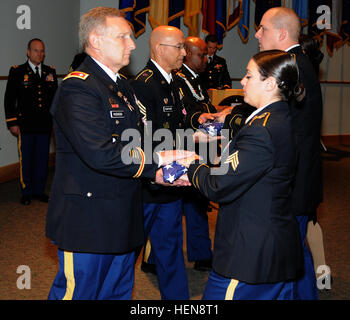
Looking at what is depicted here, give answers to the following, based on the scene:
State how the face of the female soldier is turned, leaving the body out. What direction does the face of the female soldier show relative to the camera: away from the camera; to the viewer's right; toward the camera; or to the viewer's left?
to the viewer's left

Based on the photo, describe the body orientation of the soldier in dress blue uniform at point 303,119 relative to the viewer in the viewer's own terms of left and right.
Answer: facing to the left of the viewer

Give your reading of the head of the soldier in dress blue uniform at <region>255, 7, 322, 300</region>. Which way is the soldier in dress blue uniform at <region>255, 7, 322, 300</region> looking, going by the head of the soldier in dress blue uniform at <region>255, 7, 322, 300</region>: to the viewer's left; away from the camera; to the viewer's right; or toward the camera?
to the viewer's left

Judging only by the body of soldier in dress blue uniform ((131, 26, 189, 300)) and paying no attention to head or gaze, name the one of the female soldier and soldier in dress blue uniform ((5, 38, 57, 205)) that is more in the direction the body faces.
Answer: the female soldier

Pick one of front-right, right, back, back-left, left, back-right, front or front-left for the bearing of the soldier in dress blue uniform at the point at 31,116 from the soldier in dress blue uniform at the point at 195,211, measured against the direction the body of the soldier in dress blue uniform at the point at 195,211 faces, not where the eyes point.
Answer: back

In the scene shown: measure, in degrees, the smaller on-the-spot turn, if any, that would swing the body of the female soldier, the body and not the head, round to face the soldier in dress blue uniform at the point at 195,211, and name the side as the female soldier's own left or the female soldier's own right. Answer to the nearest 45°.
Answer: approximately 90° to the female soldier's own right

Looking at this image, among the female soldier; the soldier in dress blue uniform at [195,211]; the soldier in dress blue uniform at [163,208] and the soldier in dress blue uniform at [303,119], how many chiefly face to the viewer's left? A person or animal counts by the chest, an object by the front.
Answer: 2

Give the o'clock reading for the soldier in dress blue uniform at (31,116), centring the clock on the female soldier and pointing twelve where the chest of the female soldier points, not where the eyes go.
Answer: The soldier in dress blue uniform is roughly at 2 o'clock from the female soldier.

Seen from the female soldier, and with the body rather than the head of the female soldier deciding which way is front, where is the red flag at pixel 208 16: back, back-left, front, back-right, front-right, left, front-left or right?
right

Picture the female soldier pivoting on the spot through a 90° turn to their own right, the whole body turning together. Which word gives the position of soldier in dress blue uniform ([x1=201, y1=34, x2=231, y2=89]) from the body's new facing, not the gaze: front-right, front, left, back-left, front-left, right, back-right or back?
front

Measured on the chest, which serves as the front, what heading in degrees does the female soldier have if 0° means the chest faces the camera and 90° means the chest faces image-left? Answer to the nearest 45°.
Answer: approximately 90°
